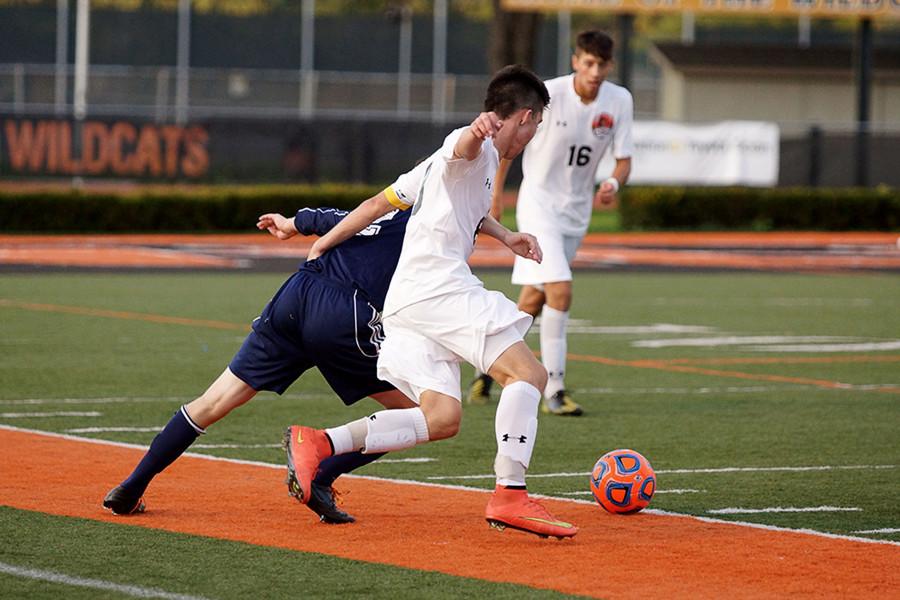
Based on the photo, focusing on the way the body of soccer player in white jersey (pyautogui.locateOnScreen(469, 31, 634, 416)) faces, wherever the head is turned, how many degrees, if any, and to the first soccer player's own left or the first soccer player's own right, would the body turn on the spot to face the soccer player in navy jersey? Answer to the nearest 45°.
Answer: approximately 45° to the first soccer player's own right

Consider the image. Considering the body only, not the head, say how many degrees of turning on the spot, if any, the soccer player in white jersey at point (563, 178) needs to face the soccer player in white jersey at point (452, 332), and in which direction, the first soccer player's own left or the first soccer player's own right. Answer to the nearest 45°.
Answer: approximately 45° to the first soccer player's own right

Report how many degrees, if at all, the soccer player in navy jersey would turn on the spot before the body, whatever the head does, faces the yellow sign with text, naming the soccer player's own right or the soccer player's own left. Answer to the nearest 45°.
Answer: approximately 45° to the soccer player's own left

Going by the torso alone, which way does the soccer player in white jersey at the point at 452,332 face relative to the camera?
to the viewer's right

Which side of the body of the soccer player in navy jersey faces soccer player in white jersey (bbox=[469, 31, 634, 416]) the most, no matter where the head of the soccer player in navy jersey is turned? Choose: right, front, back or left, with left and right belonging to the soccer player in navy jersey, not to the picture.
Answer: front

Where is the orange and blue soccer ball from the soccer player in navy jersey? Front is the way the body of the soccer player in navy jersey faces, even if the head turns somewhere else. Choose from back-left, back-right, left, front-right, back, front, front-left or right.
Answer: front-right

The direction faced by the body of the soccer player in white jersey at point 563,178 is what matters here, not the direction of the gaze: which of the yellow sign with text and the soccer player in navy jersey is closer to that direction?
the soccer player in navy jersey

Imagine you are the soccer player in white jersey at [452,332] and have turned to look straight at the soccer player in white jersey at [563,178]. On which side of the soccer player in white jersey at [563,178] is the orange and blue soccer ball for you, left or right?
right

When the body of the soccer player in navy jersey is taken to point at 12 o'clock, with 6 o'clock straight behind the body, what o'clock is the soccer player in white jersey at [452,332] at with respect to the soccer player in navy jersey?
The soccer player in white jersey is roughly at 3 o'clock from the soccer player in navy jersey.

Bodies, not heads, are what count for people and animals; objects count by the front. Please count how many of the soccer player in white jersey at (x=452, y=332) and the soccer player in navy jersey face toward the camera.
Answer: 0

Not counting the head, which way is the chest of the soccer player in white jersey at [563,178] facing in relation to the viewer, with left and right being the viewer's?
facing the viewer and to the right of the viewer

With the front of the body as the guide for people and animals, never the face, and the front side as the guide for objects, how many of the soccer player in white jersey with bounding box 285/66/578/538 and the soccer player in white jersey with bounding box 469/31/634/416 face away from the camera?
0

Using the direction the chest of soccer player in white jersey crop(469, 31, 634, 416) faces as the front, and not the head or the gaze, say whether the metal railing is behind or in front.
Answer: behind

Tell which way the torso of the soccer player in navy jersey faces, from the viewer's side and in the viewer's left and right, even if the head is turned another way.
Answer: facing away from the viewer and to the right of the viewer
